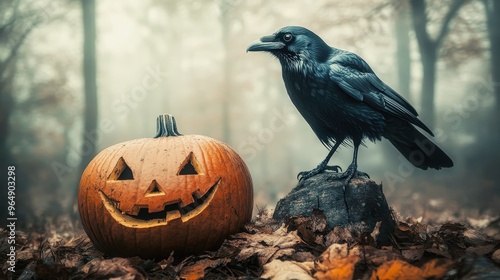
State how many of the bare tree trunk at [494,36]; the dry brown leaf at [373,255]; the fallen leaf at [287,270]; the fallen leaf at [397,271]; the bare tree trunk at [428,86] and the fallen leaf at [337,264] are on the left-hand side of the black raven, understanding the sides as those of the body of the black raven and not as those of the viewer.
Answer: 4

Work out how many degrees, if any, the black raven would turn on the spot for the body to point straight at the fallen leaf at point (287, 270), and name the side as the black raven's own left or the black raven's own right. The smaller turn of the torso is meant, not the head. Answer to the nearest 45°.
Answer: approximately 90° to the black raven's own left

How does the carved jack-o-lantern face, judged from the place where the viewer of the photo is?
facing the viewer

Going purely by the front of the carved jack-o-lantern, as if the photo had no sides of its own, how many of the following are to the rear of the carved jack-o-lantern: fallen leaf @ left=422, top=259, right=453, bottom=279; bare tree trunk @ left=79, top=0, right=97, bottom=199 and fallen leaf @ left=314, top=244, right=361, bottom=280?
1

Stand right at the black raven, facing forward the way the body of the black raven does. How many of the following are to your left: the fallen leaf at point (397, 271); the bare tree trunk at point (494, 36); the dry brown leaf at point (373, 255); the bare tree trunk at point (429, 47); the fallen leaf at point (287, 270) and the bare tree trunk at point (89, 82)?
3

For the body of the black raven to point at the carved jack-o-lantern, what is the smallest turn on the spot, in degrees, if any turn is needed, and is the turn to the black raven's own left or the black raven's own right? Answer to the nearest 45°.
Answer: approximately 45° to the black raven's own left

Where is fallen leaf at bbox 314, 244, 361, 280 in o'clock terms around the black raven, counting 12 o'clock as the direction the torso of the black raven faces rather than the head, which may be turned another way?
The fallen leaf is roughly at 9 o'clock from the black raven.

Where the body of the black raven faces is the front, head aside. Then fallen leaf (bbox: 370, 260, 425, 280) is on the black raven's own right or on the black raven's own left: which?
on the black raven's own left

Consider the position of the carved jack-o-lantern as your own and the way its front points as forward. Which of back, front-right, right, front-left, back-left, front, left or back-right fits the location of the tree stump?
left

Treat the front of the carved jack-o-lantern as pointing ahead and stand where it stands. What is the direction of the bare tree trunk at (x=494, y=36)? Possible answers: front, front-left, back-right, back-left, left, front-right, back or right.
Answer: back-left

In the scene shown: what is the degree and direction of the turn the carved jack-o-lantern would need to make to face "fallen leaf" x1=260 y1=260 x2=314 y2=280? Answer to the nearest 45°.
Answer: approximately 45° to its left

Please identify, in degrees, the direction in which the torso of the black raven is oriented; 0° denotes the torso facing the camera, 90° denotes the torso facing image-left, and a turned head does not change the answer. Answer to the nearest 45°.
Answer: approximately 90°

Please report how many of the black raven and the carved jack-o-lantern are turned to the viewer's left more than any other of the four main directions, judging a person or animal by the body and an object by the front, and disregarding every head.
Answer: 1

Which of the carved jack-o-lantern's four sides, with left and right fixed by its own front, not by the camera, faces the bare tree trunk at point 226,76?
back
